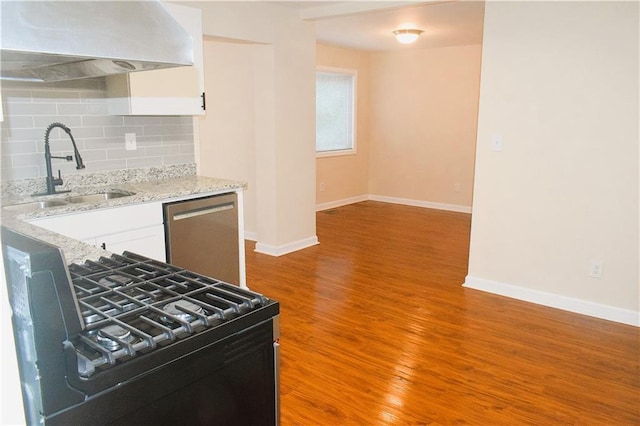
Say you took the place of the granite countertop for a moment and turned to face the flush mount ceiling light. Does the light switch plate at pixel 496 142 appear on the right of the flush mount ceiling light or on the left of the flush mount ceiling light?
right

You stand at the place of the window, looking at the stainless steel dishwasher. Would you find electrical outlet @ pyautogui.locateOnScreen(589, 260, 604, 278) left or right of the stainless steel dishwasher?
left

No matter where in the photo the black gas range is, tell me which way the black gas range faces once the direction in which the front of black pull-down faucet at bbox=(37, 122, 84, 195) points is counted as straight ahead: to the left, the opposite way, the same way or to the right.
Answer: to the left

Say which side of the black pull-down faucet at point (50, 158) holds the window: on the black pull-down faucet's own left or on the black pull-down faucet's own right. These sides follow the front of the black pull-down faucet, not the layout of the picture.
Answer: on the black pull-down faucet's own left

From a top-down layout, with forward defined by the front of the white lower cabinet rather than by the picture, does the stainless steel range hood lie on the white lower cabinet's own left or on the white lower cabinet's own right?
on the white lower cabinet's own right

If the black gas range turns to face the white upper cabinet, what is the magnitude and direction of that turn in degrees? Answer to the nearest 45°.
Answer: approximately 45° to its left

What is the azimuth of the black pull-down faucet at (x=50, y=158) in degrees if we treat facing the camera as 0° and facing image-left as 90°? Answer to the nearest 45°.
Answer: approximately 315°

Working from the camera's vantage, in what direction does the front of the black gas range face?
facing away from the viewer and to the right of the viewer

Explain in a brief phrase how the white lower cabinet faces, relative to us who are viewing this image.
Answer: facing the viewer and to the right of the viewer

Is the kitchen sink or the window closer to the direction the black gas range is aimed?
the window
